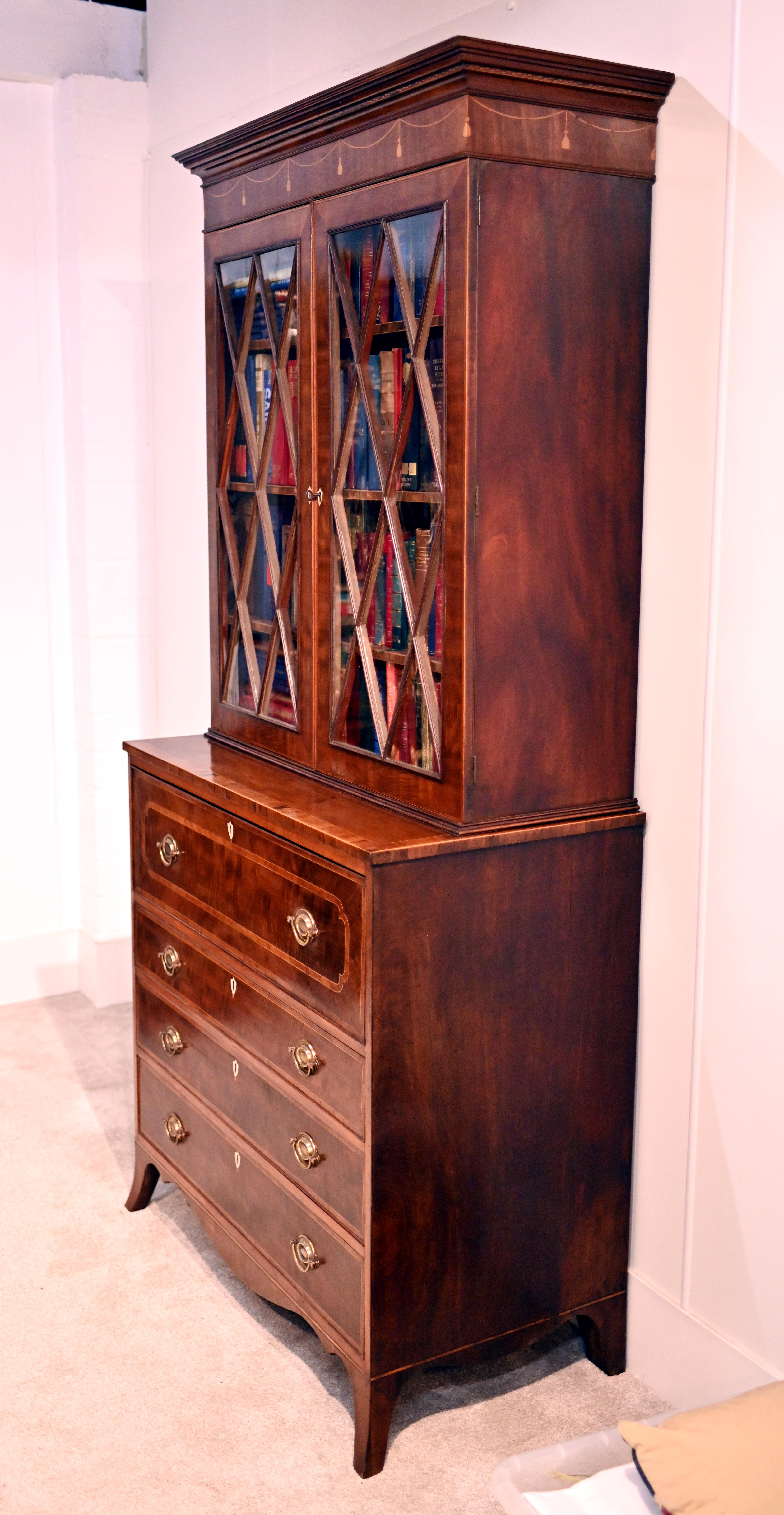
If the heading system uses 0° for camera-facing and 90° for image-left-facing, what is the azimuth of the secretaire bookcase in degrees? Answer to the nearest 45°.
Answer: approximately 45°
